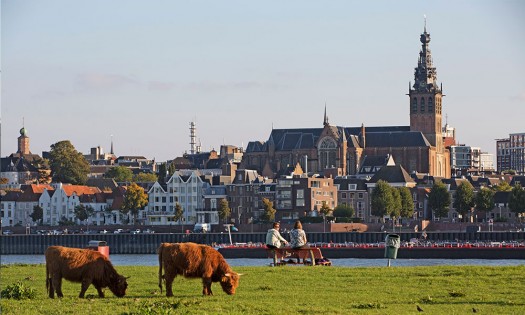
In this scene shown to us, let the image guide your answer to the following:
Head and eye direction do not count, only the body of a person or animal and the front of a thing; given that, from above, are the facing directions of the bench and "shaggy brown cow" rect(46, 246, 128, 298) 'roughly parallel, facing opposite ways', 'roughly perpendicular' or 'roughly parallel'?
roughly perpendicular

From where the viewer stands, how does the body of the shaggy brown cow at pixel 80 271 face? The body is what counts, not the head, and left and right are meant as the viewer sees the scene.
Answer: facing to the right of the viewer

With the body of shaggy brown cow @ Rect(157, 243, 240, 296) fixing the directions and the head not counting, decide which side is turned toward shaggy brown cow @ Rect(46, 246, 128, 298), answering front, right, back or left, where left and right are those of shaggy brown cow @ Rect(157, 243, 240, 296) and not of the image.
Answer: back

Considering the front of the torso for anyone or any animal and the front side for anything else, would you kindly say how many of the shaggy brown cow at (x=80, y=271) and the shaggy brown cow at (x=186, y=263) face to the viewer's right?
2

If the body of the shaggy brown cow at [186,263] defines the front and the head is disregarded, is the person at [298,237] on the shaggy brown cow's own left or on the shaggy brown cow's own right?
on the shaggy brown cow's own left

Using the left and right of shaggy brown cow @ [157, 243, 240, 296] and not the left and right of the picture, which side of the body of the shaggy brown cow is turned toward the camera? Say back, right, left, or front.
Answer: right

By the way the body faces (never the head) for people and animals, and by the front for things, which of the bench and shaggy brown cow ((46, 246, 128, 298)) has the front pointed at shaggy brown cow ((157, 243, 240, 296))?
shaggy brown cow ((46, 246, 128, 298))

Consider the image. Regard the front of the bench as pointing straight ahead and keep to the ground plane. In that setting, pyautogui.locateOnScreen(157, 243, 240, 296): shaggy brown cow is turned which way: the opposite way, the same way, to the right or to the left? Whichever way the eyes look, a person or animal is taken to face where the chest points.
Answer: to the right

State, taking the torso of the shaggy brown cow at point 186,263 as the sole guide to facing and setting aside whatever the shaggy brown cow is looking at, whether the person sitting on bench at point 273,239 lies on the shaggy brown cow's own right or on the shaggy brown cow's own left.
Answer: on the shaggy brown cow's own left

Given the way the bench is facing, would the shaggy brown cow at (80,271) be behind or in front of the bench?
behind

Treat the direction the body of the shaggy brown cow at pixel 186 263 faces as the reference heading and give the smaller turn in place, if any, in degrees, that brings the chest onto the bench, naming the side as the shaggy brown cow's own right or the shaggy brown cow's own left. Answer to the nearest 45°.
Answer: approximately 90° to the shaggy brown cow's own left

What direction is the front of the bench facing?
away from the camera
